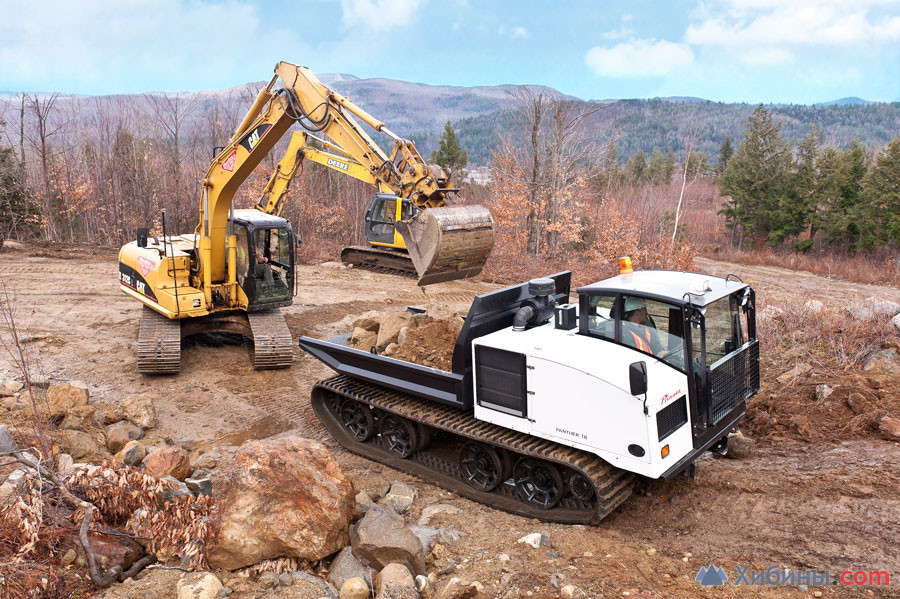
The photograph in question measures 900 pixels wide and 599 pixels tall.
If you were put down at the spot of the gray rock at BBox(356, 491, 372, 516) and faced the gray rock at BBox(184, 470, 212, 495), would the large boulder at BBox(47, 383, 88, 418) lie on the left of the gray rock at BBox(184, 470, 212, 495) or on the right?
right

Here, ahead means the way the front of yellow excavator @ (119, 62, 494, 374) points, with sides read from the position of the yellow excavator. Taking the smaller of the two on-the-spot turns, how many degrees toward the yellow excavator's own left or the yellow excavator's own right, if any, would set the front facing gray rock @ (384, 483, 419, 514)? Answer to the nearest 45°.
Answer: approximately 45° to the yellow excavator's own right

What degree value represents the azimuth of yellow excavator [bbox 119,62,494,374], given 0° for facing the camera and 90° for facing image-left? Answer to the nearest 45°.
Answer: approximately 315°

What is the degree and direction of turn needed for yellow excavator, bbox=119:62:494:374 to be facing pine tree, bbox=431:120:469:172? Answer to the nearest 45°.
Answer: approximately 135° to its left
